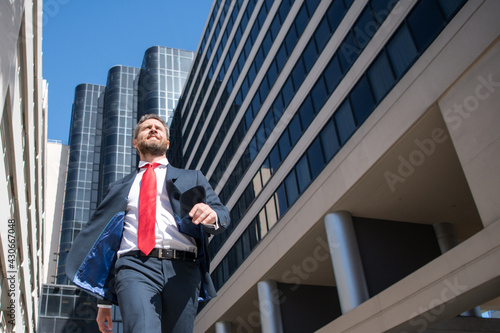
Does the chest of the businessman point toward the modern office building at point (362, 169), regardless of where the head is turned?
no

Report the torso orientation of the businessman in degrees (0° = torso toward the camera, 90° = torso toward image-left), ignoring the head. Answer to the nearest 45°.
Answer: approximately 0°

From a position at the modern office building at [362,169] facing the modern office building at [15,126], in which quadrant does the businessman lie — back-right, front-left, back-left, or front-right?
front-left

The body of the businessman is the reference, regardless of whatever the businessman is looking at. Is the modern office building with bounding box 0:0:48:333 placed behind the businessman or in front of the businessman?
behind
